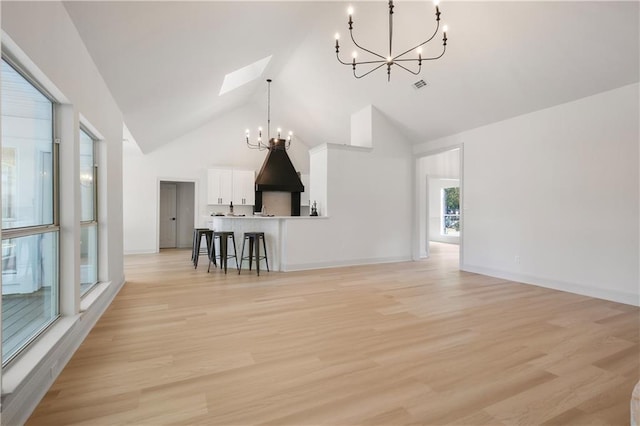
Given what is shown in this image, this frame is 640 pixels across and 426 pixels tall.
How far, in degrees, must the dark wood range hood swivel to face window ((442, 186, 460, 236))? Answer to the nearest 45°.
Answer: approximately 90° to its left

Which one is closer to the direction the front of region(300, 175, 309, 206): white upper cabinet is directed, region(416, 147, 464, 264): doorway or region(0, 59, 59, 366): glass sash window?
the glass sash window

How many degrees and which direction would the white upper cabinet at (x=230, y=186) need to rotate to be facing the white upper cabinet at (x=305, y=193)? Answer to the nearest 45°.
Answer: approximately 90° to its left

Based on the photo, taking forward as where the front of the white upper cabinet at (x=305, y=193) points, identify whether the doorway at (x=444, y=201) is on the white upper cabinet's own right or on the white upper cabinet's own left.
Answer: on the white upper cabinet's own left

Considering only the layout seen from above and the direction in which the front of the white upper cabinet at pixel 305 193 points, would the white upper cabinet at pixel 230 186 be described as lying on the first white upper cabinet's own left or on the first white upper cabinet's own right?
on the first white upper cabinet's own right

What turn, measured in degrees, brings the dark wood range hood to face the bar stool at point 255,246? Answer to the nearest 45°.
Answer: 0° — it already faces it

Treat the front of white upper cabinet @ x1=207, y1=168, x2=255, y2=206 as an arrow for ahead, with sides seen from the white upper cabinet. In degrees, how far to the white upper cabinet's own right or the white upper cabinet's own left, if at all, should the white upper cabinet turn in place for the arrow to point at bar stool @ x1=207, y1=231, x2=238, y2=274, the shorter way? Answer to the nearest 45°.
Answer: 0° — it already faces it

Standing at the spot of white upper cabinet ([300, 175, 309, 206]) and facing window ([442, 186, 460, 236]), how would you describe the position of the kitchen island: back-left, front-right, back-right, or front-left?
back-right
